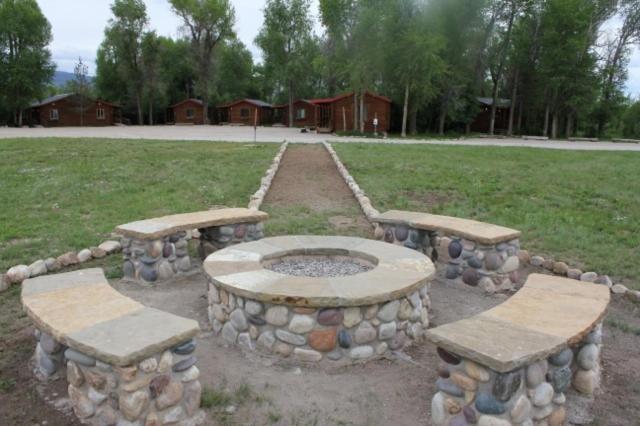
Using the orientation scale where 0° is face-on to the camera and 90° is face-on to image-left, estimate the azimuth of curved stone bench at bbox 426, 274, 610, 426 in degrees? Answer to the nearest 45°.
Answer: approximately 135°

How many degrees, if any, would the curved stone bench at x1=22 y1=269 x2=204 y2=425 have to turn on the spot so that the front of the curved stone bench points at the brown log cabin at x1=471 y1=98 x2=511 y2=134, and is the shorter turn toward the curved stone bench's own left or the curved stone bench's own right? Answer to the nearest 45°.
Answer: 0° — it already faces it

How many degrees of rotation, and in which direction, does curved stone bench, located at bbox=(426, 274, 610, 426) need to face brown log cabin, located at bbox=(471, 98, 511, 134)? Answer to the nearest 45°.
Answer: approximately 45° to its right

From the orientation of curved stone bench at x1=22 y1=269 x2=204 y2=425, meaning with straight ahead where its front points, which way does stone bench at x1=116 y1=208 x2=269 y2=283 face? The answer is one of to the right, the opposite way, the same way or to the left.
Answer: to the right

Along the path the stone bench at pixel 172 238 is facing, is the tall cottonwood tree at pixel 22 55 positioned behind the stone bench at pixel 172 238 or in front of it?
behind

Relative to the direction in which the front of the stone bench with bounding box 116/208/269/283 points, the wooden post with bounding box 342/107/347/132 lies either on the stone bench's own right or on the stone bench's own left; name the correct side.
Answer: on the stone bench's own left

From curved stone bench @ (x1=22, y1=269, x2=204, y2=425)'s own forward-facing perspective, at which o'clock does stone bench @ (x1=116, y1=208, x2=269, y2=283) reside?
The stone bench is roughly at 11 o'clock from the curved stone bench.

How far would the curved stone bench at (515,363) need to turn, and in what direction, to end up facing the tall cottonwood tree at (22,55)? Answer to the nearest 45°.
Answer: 0° — it already faces it

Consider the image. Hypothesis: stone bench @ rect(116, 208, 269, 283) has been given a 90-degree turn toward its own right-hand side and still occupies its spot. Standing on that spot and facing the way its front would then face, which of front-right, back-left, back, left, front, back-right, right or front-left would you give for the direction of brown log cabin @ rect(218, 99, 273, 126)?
back-right
